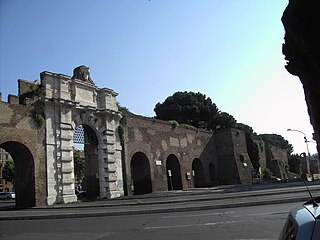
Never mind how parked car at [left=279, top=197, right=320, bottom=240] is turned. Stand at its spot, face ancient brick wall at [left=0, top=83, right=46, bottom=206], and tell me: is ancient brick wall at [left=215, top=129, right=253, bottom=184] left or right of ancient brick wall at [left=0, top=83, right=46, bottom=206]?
right

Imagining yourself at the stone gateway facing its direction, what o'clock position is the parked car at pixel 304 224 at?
The parked car is roughly at 1 o'clock from the stone gateway.

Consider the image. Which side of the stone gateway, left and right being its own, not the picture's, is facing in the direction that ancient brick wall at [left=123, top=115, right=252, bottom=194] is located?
left

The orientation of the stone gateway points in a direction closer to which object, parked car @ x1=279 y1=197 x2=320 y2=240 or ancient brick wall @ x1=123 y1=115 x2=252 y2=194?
the parked car

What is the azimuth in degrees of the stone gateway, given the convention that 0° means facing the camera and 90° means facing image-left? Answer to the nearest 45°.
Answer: approximately 315°
